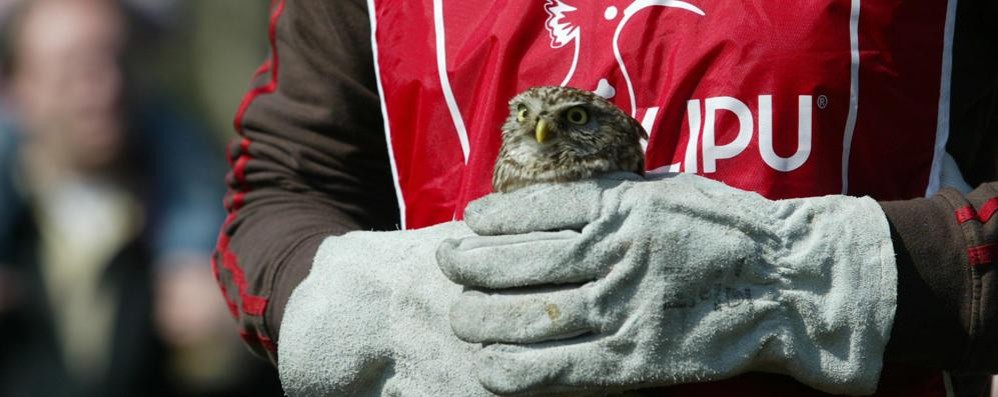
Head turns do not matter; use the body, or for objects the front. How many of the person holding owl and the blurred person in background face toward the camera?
2

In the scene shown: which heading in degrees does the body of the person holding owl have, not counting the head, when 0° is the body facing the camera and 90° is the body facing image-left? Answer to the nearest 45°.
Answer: approximately 0°

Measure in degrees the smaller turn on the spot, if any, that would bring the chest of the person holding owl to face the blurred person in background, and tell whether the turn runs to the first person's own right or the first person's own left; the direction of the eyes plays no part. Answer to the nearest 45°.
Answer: approximately 135° to the first person's own right

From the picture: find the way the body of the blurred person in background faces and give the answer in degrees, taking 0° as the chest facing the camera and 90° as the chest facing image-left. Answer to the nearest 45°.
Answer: approximately 0°
